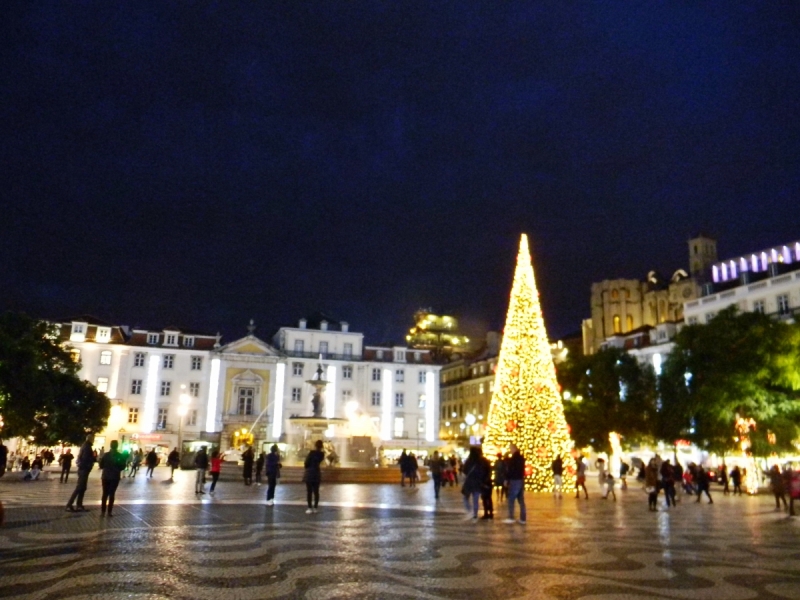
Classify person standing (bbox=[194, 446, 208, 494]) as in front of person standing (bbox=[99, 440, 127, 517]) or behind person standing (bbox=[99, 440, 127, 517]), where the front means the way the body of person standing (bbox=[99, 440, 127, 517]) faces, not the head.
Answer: in front

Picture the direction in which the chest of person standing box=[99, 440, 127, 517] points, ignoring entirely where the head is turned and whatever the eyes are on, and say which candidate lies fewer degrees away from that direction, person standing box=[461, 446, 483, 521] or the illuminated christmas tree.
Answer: the illuminated christmas tree

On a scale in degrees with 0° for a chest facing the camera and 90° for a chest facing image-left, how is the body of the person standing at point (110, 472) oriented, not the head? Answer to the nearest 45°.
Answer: approximately 180°

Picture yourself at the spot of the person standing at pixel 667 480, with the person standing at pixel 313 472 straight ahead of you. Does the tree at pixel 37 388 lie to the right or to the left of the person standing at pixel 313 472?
right

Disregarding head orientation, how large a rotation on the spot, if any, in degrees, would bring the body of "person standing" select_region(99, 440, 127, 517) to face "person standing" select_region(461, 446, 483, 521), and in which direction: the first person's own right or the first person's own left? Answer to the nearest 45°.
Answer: approximately 90° to the first person's own right
